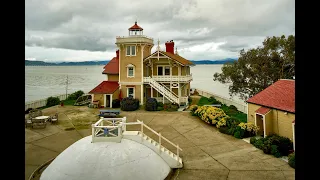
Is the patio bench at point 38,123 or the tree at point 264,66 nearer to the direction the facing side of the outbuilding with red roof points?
the patio bench

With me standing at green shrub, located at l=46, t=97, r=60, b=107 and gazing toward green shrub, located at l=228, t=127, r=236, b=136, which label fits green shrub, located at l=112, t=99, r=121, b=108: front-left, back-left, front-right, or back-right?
front-left

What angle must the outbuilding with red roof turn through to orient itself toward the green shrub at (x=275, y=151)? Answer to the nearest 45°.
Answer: approximately 45° to its left

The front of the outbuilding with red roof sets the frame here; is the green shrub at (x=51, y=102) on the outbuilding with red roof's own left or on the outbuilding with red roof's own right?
on the outbuilding with red roof's own right

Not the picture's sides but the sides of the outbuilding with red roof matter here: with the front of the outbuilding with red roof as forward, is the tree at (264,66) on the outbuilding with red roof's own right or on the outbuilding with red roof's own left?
on the outbuilding with red roof's own right

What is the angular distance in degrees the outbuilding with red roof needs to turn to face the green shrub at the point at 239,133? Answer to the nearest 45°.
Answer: approximately 45° to its right

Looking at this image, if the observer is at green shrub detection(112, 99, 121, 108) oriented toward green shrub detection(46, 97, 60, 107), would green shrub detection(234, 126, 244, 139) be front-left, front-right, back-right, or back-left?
back-left

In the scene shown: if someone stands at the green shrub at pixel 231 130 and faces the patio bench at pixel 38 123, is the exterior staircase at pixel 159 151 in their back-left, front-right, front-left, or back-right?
front-left

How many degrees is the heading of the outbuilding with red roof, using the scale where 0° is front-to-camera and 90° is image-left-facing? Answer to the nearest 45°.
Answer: approximately 45°

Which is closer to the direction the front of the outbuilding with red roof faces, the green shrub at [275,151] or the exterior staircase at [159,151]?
the exterior staircase

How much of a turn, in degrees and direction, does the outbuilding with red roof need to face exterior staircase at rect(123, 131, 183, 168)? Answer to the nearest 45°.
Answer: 0° — it already faces it
